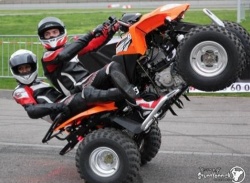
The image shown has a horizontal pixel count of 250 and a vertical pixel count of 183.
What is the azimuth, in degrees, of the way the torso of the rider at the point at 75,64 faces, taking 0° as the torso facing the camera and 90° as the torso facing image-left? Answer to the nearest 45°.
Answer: approximately 270°
